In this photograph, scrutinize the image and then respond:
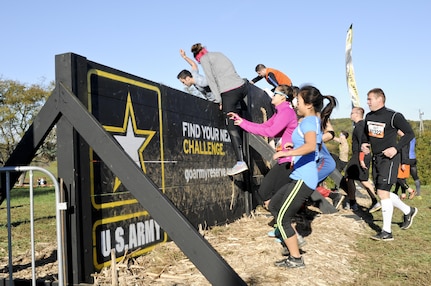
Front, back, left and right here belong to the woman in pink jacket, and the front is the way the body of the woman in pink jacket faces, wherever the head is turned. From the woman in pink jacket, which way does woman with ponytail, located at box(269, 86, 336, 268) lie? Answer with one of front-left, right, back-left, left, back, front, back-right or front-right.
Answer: left

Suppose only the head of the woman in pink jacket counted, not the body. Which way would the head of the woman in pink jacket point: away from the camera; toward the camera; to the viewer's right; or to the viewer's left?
to the viewer's left

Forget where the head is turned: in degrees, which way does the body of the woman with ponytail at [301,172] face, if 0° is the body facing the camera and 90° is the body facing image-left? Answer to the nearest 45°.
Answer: approximately 90°

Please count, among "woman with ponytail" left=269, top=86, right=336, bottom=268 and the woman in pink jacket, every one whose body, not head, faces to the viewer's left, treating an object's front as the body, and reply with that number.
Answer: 2

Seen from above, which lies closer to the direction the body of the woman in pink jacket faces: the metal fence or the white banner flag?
the metal fence

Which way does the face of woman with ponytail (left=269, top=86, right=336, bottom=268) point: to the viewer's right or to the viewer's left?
to the viewer's left

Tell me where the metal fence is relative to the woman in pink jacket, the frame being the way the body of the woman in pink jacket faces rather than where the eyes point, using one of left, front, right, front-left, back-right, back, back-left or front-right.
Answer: front-left

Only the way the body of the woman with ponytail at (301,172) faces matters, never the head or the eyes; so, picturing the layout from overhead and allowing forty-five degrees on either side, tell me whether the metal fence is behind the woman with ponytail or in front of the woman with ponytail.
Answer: in front

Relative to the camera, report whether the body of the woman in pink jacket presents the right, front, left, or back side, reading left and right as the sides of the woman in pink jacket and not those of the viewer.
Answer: left
